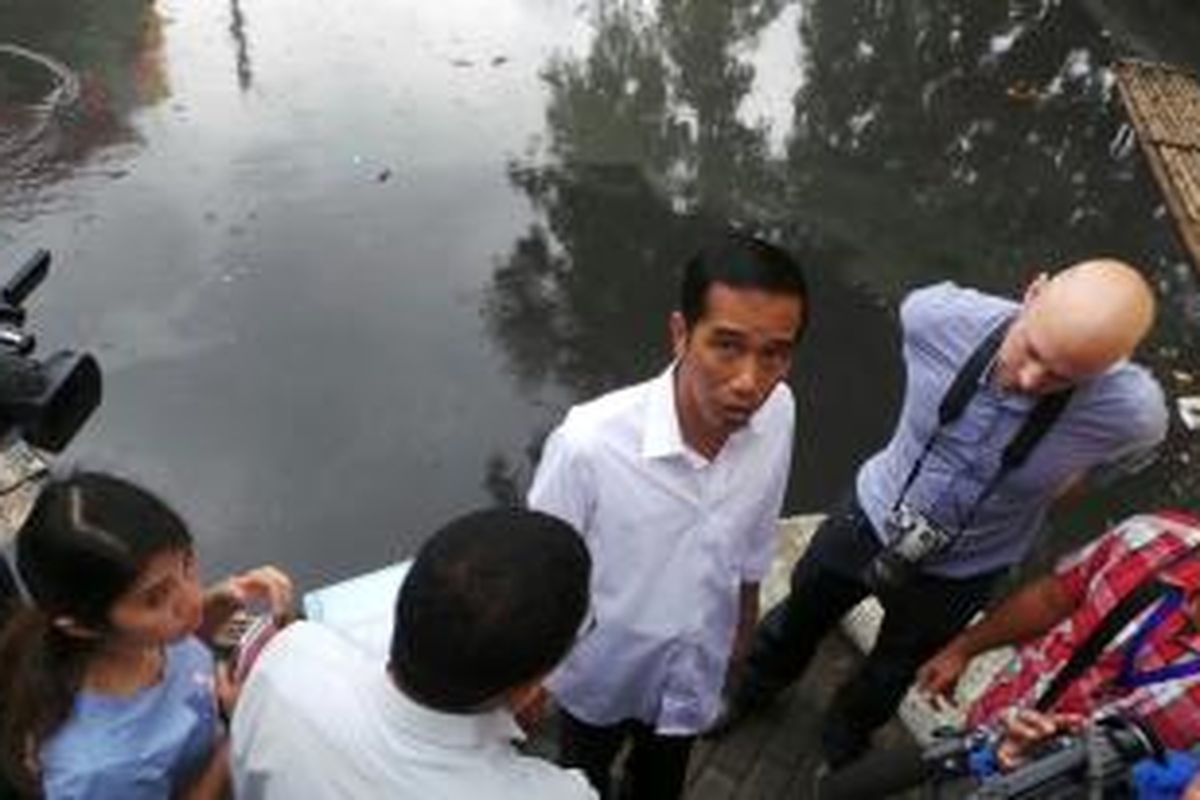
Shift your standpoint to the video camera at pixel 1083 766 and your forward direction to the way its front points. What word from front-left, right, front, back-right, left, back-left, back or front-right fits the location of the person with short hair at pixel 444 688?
front-left

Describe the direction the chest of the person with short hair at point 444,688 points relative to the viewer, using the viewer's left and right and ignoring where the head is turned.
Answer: facing away from the viewer and to the right of the viewer

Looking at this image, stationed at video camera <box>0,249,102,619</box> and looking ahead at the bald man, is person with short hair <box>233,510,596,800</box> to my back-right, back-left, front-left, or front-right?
front-right

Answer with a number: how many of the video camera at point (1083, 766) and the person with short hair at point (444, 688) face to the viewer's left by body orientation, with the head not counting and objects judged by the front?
1

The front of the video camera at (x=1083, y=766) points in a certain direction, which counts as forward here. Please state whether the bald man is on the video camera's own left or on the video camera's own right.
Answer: on the video camera's own right

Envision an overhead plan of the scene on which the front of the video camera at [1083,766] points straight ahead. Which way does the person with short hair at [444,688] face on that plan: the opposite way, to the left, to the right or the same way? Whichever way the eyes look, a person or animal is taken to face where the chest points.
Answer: to the right

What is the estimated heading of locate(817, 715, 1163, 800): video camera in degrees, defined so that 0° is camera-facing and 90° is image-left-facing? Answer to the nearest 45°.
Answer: approximately 90°

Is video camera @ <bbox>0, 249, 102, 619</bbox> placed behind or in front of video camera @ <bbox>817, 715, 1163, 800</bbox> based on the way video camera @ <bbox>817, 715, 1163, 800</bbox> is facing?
in front

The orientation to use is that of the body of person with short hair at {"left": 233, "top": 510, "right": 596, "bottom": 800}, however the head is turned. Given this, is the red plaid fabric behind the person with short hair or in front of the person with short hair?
in front

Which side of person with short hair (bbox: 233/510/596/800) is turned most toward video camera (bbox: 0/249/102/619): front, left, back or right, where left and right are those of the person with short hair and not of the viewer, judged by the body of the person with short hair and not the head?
left
